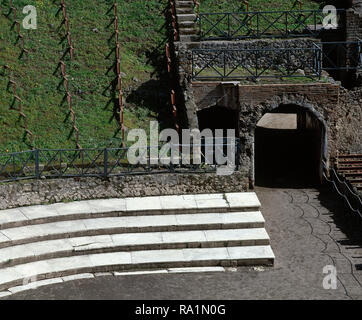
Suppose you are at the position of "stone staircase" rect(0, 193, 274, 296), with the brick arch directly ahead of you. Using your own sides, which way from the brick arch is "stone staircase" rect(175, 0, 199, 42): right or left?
left

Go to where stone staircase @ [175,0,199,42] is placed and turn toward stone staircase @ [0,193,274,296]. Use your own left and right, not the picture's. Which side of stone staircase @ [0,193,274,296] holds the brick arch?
left

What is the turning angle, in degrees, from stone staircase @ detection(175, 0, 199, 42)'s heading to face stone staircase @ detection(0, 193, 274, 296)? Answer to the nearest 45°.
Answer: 0° — it already faces it

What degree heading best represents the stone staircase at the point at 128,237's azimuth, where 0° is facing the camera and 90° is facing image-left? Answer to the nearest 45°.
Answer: approximately 0°

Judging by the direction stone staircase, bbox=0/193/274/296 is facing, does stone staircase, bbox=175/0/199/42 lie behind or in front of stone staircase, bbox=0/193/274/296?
behind

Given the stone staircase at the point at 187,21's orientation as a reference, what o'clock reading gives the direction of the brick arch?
The brick arch is roughly at 11 o'clock from the stone staircase.

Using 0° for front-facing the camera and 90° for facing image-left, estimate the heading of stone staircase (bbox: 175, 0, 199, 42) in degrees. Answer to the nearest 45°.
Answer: approximately 0°

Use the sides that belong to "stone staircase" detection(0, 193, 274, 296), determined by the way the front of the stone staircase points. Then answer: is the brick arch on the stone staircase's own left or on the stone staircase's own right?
on the stone staircase's own left

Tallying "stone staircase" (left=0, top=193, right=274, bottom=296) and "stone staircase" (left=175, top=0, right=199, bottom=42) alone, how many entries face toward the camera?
2
